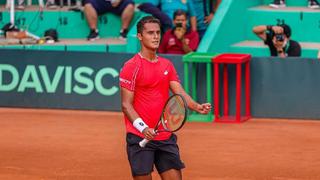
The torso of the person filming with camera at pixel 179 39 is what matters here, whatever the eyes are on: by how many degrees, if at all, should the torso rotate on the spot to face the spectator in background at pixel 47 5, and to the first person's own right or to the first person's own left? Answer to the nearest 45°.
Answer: approximately 135° to the first person's own right

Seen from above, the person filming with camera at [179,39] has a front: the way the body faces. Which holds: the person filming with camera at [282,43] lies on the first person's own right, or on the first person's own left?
on the first person's own left

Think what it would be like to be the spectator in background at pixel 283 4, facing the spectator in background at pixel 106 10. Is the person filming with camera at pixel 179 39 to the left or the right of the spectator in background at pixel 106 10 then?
left

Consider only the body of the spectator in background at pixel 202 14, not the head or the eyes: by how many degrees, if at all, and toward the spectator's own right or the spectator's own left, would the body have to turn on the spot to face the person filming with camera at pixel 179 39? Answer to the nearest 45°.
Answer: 0° — they already face them

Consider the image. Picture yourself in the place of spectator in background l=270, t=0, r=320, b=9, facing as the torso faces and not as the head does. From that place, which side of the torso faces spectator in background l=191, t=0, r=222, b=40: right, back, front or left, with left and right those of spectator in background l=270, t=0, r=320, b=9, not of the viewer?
right

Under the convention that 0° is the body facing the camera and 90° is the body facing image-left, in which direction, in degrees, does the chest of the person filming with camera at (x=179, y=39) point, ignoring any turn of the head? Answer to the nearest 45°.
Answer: approximately 0°

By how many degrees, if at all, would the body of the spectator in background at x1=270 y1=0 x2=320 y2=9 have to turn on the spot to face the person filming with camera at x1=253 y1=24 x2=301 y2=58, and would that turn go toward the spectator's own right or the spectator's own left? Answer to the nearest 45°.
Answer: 0° — they already face them
